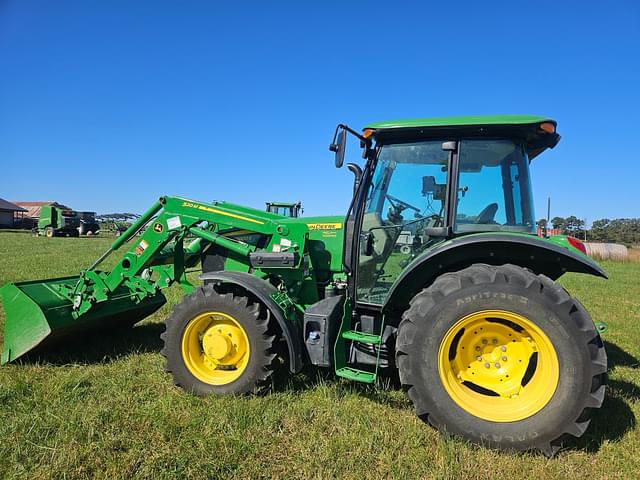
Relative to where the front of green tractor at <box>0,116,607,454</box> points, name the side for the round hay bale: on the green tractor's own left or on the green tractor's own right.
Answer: on the green tractor's own right

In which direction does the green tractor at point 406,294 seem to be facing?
to the viewer's left
